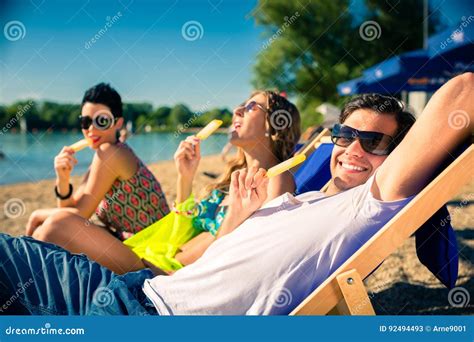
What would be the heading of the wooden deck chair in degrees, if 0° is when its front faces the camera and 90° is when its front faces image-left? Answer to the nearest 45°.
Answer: approximately 90°
